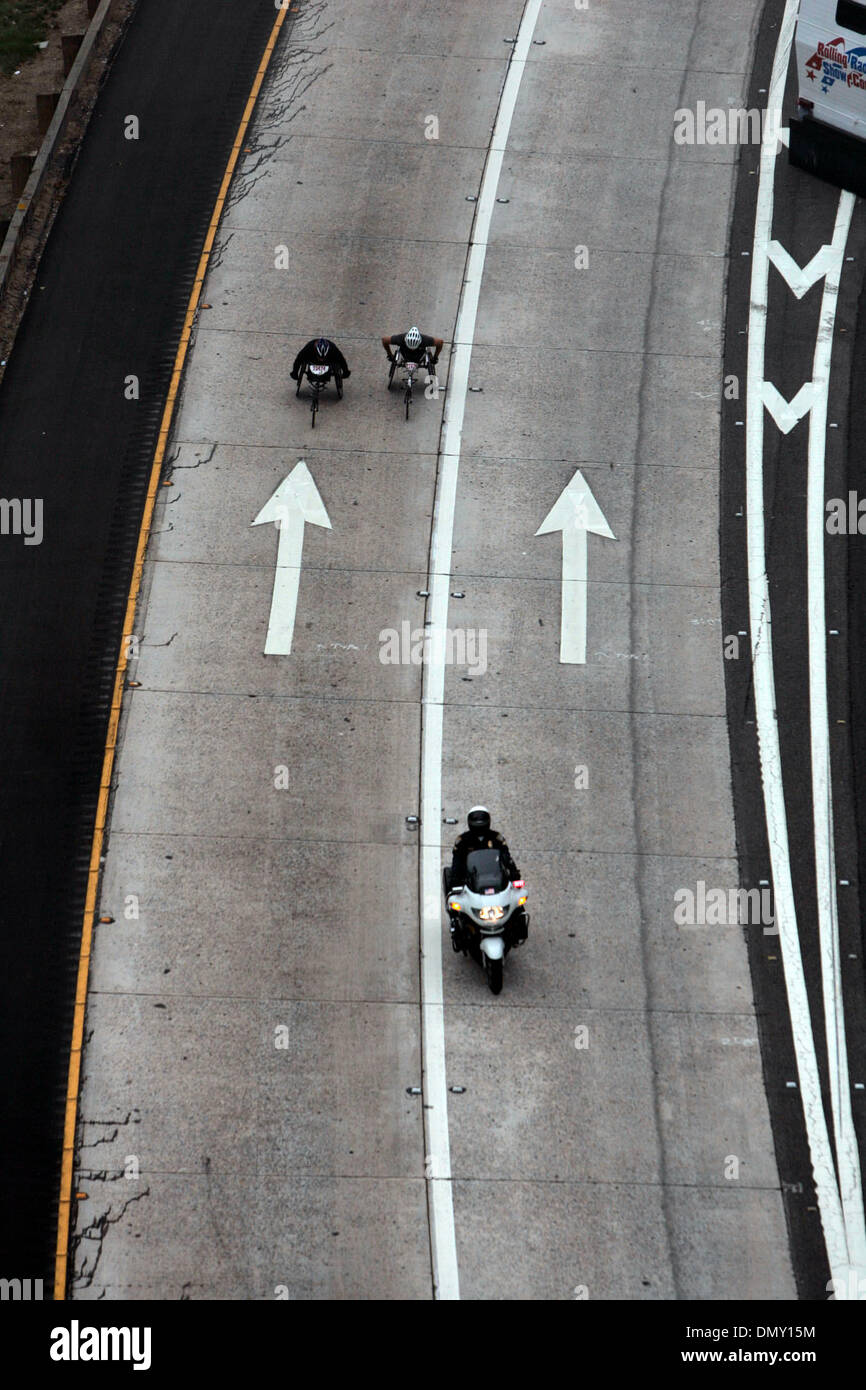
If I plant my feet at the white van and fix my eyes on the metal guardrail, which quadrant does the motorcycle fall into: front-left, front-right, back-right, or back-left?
front-left

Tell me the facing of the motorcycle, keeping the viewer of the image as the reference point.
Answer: facing the viewer

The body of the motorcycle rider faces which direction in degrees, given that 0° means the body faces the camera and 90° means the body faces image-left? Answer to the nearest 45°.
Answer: approximately 0°

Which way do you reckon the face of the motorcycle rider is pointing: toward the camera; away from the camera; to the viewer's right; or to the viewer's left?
toward the camera
